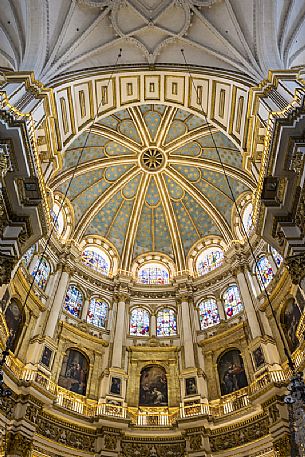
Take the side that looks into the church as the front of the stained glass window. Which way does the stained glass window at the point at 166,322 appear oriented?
toward the camera

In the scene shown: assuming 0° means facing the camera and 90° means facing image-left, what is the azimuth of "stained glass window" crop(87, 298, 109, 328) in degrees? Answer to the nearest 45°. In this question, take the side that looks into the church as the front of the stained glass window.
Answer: approximately 315°

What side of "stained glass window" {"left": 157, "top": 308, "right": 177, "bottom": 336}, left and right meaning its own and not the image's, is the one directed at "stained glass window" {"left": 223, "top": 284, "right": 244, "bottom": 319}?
left

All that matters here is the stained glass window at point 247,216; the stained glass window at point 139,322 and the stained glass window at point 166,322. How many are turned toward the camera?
2

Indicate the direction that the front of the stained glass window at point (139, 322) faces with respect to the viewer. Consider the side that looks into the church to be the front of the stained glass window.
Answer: facing the viewer

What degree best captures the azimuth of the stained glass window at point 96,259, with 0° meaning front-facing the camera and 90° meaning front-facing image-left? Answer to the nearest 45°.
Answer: approximately 315°

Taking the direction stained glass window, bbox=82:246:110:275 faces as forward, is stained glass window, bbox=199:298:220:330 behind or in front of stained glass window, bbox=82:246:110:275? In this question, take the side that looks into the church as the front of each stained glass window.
in front

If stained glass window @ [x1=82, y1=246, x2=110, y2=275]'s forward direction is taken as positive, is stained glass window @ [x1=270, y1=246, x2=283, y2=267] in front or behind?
in front
